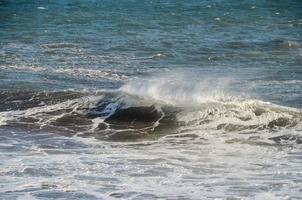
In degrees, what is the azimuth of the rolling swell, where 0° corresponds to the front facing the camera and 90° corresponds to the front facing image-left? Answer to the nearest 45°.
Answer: approximately 0°

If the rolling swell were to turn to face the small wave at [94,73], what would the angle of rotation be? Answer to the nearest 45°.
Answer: approximately 180°

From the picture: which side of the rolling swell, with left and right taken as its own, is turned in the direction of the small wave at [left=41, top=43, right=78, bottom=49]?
back
